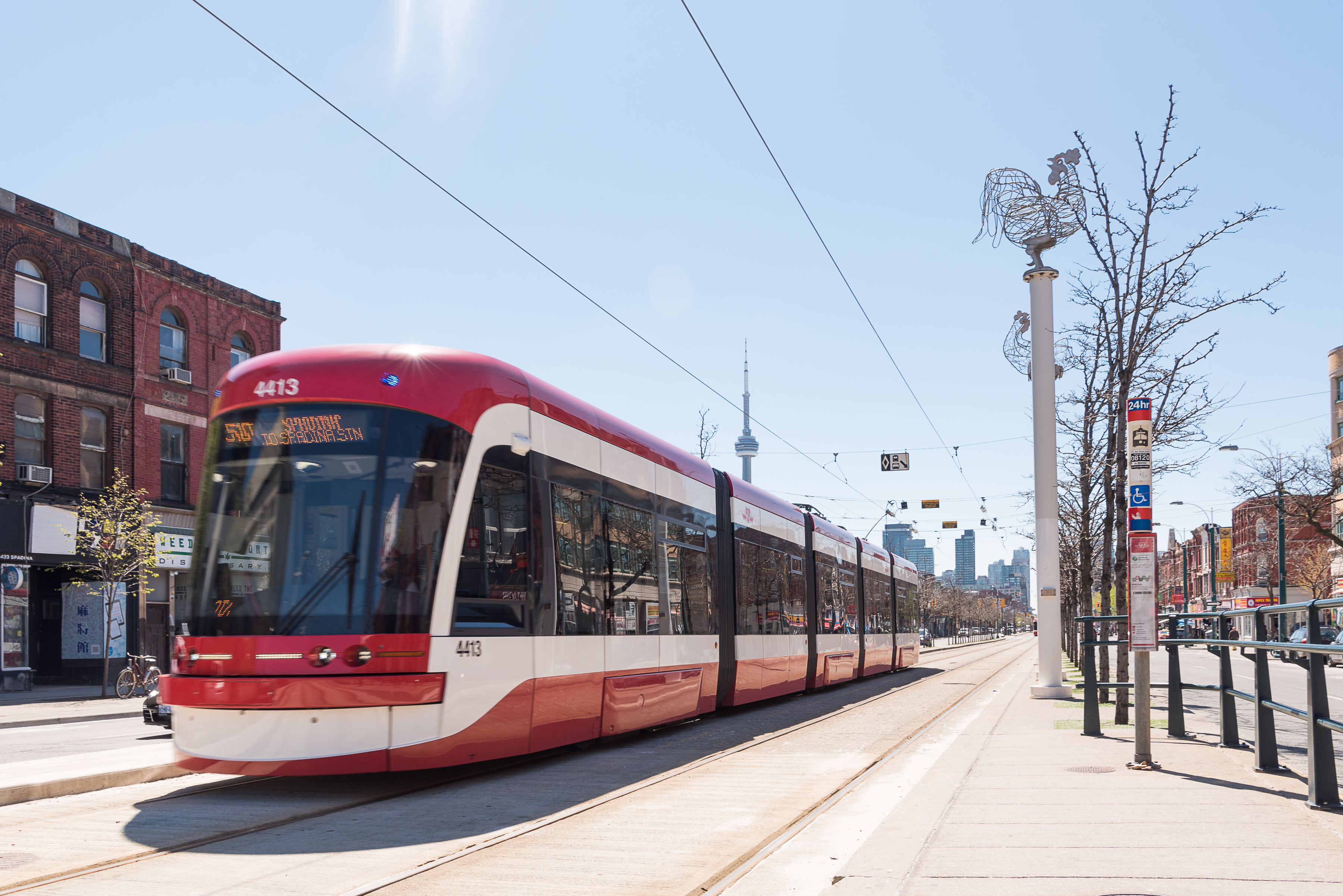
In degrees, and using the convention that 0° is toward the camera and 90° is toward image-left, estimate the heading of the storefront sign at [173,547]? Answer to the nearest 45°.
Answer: approximately 315°

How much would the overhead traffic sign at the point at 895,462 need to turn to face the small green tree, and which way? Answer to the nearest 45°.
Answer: approximately 45° to its right

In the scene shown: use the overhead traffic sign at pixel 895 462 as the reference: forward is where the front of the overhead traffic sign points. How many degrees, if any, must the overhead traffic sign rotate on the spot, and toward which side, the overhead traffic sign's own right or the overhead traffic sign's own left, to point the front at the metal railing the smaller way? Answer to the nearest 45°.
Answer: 0° — it already faces it

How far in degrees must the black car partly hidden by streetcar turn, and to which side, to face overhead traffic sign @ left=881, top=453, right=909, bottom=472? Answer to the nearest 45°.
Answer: approximately 180°

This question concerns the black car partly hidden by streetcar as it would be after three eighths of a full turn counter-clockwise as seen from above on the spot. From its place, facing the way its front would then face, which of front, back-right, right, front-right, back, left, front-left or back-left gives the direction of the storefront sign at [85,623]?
left

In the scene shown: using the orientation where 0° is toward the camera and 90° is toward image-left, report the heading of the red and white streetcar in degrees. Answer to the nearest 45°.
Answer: approximately 45°

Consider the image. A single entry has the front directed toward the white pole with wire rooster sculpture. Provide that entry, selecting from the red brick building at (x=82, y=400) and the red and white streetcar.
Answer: the red brick building

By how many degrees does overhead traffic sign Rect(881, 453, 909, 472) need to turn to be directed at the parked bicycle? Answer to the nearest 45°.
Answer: approximately 45° to its right

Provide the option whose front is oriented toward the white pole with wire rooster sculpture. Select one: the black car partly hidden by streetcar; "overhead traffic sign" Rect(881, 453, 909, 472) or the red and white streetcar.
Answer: the overhead traffic sign

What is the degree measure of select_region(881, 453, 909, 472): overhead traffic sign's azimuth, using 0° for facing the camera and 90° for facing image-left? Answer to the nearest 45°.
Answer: approximately 0°
